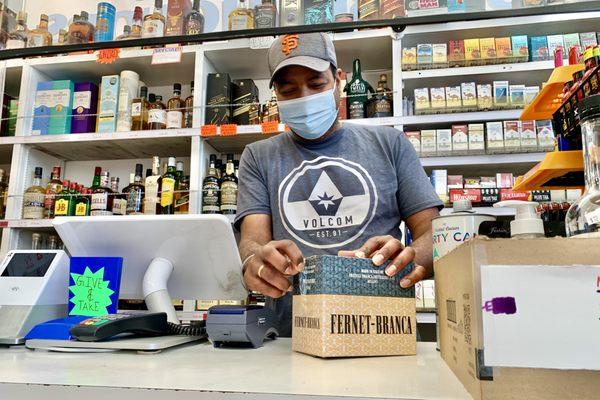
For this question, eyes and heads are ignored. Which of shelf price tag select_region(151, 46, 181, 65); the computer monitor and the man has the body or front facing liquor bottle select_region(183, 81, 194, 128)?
the computer monitor

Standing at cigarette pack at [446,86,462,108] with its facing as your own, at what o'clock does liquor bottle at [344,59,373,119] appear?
The liquor bottle is roughly at 3 o'clock from the cigarette pack.

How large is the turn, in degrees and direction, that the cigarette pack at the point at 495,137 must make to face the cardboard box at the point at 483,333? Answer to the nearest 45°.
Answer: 0° — it already faces it

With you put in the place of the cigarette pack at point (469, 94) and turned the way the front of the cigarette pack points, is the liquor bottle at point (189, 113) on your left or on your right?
on your right

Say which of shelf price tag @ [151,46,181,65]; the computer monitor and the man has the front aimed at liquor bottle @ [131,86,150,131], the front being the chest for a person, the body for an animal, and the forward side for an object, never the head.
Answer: the computer monitor
